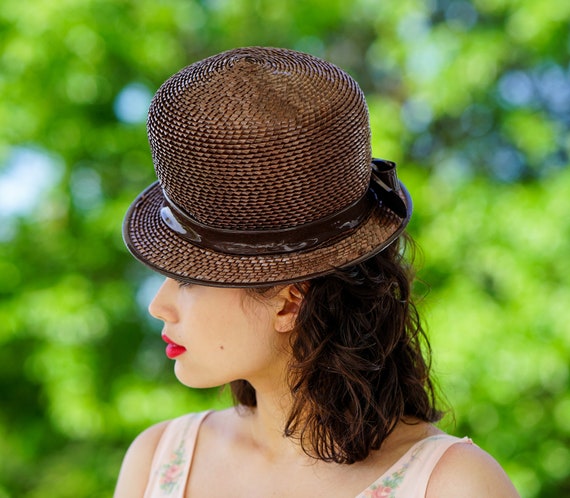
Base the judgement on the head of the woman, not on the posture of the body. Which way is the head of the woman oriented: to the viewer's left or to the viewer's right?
to the viewer's left

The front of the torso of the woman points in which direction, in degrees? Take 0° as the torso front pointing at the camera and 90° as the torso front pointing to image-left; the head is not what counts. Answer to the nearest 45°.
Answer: approximately 45°
